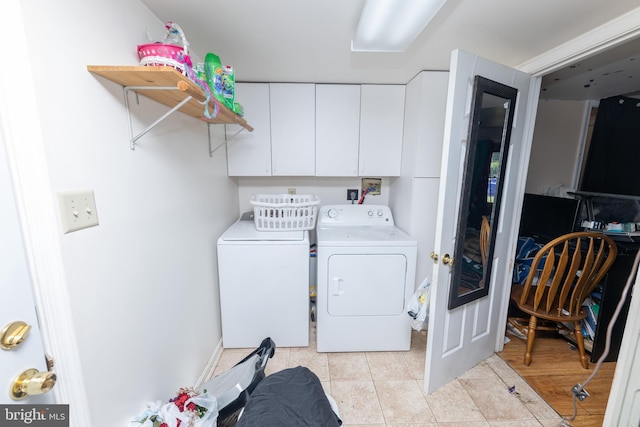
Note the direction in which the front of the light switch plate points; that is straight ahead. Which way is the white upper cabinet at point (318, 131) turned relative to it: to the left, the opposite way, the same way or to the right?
to the right

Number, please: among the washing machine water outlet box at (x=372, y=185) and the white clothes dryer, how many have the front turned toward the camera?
2

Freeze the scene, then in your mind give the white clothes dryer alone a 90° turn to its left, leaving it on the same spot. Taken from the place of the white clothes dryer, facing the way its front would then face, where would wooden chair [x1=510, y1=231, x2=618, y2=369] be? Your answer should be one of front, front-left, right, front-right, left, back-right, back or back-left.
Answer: front

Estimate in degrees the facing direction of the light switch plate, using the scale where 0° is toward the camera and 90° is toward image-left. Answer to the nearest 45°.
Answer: approximately 315°

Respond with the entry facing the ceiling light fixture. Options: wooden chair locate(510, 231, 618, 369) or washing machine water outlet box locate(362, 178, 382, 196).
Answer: the washing machine water outlet box

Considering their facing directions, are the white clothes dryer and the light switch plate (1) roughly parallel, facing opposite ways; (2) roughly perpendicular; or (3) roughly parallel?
roughly perpendicular

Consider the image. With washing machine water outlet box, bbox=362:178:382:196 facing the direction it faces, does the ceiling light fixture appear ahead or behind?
ahead

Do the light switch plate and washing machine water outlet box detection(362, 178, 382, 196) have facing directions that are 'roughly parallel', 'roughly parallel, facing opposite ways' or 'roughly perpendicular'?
roughly perpendicular

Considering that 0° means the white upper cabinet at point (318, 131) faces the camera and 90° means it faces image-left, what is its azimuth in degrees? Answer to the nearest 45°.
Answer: approximately 0°
